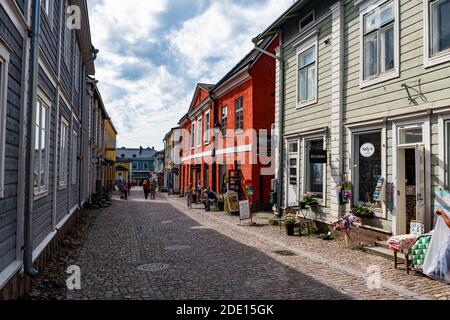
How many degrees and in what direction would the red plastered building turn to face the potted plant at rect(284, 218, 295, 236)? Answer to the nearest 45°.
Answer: approximately 45° to its left

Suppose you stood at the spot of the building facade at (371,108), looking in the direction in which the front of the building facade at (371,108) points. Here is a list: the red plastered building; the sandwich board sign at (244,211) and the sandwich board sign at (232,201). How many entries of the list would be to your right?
3

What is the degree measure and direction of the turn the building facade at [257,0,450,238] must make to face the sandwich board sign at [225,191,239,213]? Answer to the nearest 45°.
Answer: approximately 90° to its right

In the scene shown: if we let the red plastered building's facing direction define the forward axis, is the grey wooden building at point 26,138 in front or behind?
in front

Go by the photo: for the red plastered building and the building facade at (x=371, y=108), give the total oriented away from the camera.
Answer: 0

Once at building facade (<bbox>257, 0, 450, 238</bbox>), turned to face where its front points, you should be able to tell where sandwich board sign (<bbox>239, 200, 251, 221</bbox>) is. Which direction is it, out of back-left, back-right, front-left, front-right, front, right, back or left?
right

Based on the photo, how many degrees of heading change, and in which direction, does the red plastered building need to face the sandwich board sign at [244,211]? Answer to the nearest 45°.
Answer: approximately 45° to its left

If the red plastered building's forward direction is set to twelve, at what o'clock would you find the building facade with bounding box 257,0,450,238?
The building facade is roughly at 10 o'clock from the red plastered building.

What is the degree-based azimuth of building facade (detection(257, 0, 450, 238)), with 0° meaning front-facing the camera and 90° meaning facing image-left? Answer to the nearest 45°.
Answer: approximately 45°
